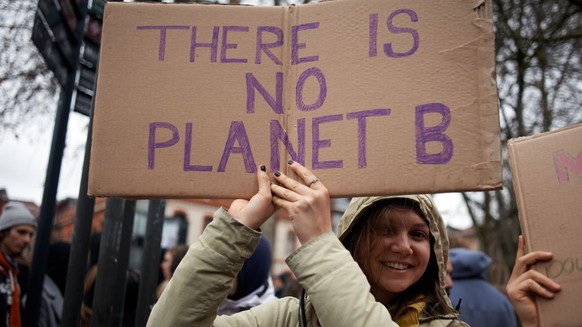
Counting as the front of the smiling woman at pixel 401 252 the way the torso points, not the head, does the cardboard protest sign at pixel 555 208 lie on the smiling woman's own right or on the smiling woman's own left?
on the smiling woman's own left

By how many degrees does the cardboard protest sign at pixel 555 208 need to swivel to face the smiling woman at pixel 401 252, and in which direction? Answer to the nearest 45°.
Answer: approximately 90° to its right

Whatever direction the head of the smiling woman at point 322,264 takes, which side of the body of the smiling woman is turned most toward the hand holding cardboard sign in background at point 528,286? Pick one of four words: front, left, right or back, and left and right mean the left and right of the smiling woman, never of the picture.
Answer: left

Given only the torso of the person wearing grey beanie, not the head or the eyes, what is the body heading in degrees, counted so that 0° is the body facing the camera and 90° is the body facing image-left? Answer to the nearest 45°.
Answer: approximately 315°
